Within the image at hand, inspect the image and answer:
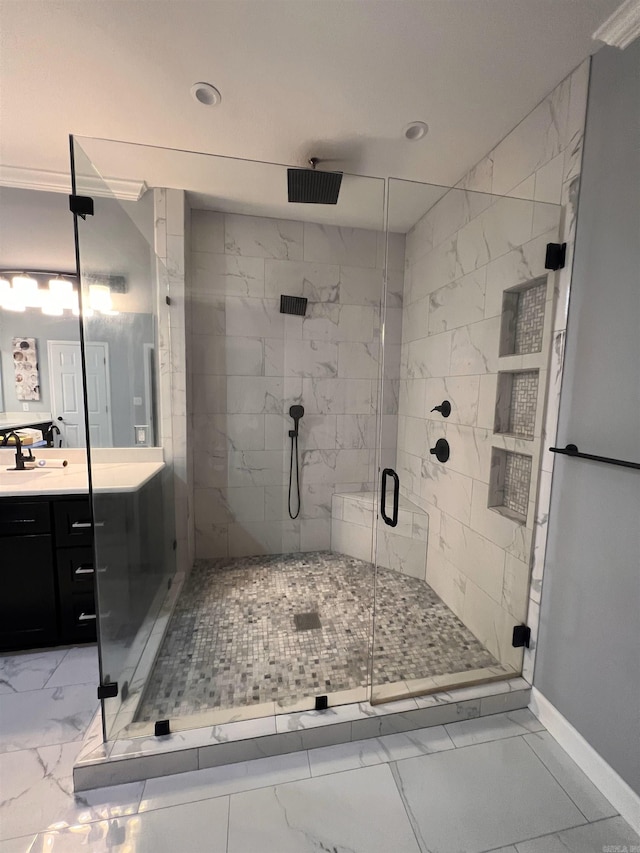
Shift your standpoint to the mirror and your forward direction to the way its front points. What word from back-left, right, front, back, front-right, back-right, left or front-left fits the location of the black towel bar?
front-left

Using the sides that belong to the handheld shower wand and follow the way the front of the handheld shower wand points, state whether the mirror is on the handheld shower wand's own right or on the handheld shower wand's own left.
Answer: on the handheld shower wand's own right

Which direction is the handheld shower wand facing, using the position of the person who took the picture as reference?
facing the viewer

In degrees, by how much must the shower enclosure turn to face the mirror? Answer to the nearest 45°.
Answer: approximately 90° to its right

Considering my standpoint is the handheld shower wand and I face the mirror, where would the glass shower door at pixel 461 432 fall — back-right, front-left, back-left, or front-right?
back-left

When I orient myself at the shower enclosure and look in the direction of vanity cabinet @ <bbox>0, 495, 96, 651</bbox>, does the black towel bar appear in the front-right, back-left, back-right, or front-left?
back-left

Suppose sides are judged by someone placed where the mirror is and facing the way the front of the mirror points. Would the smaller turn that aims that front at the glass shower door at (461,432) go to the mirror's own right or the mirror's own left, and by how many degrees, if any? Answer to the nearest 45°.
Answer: approximately 45° to the mirror's own left

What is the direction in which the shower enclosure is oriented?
toward the camera

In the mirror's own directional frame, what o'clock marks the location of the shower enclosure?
The shower enclosure is roughly at 10 o'clock from the mirror.

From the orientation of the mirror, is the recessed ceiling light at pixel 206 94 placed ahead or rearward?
ahead
